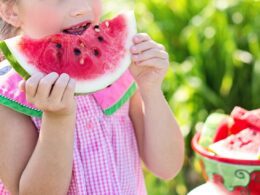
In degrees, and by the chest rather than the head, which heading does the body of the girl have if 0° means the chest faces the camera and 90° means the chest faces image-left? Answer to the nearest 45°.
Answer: approximately 315°

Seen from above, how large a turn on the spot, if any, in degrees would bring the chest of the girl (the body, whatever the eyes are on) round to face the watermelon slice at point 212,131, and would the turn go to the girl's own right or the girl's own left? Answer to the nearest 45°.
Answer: approximately 45° to the girl's own left

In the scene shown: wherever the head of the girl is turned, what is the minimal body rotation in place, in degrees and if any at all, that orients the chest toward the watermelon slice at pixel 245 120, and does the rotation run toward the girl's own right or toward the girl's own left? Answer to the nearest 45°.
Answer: approximately 45° to the girl's own left
